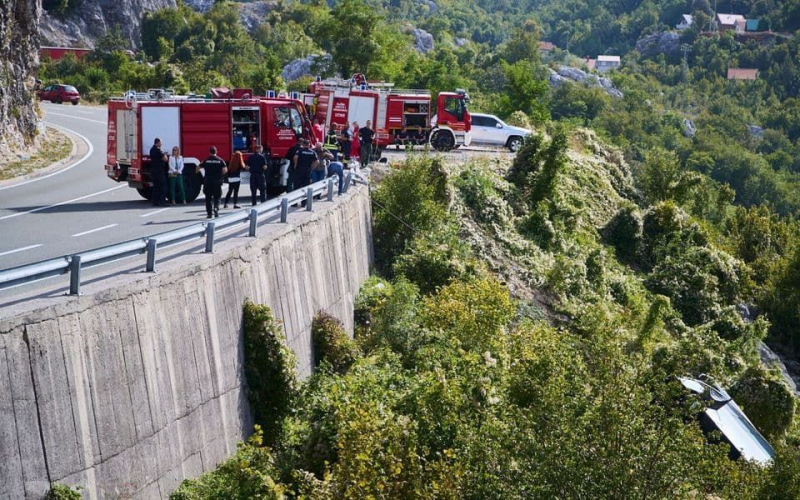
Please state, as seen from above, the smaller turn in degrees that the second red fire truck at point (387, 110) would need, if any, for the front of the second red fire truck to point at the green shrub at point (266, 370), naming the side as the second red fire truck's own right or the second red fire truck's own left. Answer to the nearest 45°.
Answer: approximately 90° to the second red fire truck's own right

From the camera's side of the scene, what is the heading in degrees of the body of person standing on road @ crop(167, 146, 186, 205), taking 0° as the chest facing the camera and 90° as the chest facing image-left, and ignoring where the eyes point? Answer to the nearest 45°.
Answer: approximately 0°

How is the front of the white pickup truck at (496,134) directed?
to the viewer's right

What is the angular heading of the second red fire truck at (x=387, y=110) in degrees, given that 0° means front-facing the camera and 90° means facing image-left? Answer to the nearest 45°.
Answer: approximately 270°

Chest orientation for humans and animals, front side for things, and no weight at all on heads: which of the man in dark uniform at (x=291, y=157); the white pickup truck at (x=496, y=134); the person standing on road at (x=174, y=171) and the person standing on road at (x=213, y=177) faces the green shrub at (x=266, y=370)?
the person standing on road at (x=174, y=171)
